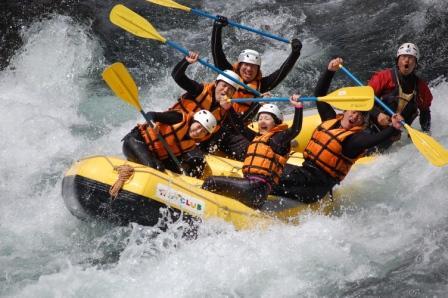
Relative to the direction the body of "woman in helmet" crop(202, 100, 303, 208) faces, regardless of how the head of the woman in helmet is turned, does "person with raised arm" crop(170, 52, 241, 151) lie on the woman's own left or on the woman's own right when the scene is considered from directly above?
on the woman's own right

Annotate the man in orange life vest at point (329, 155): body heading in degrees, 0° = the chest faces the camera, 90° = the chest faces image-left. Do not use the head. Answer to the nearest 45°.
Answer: approximately 45°

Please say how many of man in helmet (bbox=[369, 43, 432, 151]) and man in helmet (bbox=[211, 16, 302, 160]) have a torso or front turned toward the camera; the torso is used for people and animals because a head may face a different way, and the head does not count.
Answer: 2

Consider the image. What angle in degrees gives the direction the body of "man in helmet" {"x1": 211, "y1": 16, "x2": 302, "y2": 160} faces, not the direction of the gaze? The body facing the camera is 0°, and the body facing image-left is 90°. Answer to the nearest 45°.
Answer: approximately 0°

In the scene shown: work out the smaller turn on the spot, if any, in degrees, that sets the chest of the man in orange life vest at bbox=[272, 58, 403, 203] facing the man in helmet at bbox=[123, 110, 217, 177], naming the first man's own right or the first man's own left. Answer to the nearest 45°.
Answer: approximately 45° to the first man's own right

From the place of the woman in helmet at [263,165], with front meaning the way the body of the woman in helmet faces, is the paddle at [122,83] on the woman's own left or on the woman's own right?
on the woman's own right

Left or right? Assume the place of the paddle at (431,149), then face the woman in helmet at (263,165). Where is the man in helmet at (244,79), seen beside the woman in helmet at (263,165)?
right

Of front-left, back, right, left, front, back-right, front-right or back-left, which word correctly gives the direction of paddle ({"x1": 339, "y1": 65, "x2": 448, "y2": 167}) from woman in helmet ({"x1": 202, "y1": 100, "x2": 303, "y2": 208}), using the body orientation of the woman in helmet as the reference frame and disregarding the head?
back-left

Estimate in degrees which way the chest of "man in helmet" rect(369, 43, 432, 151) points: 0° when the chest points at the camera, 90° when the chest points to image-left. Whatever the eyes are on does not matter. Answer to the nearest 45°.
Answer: approximately 0°
